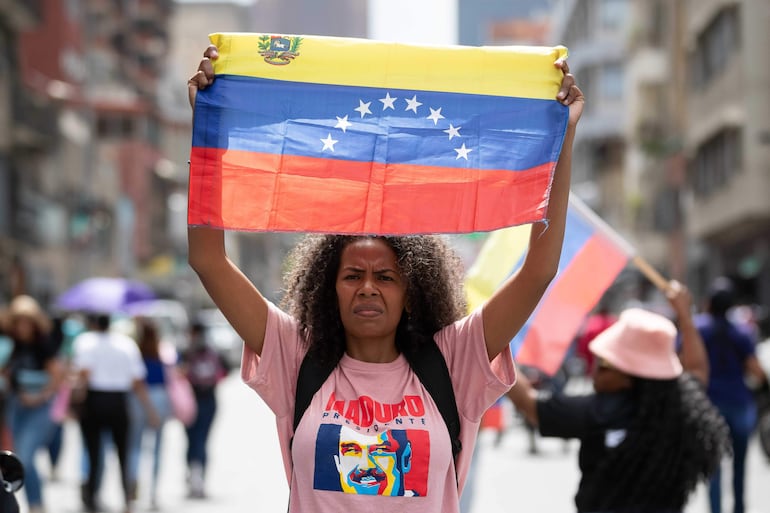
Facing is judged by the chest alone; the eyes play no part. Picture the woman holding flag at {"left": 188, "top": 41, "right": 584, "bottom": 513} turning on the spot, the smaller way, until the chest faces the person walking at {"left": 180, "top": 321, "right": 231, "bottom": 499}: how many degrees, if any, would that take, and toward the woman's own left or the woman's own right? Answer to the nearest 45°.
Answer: approximately 180°

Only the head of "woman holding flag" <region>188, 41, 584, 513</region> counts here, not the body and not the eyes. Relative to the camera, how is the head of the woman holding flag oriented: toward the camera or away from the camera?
toward the camera

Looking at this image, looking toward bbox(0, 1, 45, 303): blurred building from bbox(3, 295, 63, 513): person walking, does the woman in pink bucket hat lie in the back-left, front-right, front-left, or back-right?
back-right

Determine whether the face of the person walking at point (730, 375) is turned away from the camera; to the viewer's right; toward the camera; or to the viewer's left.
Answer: away from the camera

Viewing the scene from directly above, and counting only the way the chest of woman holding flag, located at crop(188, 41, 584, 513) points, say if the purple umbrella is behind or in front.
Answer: behind

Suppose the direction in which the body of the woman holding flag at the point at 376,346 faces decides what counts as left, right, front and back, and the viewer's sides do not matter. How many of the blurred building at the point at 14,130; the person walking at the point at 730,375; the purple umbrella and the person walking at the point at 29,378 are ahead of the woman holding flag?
0

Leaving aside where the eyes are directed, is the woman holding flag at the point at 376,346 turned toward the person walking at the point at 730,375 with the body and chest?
no

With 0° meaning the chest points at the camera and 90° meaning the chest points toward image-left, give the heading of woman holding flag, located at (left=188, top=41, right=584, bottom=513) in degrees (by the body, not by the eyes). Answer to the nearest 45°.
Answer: approximately 0°

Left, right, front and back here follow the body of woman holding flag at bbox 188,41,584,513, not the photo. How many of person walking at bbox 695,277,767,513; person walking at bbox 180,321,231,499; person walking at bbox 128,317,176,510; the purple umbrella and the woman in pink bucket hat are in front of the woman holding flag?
0

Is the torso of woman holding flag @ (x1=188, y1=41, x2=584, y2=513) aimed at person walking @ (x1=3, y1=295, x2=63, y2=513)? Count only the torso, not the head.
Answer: no

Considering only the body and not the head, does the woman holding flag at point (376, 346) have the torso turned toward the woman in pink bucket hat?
no

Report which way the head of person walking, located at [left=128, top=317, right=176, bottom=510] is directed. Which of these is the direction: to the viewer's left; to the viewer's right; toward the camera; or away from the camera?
away from the camera
